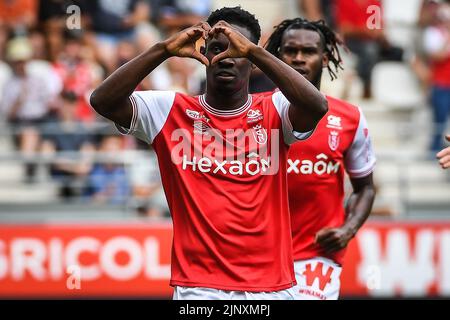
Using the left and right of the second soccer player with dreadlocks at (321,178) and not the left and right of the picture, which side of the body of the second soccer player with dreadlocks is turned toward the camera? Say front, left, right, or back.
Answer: front

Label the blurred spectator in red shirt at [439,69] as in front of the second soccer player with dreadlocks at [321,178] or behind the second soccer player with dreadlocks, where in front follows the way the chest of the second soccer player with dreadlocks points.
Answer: behind
